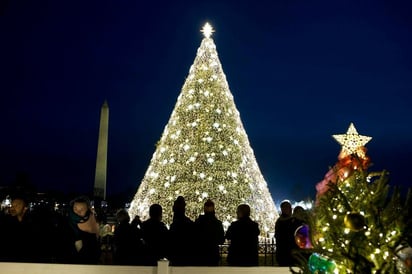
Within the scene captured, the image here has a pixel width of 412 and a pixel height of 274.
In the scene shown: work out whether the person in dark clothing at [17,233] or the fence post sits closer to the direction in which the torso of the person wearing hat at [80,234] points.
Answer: the fence post

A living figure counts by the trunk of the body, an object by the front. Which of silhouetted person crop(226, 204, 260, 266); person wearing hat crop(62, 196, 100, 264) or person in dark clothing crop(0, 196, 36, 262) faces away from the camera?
silhouetted person crop(226, 204, 260, 266)

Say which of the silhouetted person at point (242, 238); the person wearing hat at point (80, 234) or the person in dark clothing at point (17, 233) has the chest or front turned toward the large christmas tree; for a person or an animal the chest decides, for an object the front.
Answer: the silhouetted person at point (242, 238)

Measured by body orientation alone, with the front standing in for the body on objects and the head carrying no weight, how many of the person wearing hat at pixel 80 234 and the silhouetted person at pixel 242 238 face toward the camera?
1

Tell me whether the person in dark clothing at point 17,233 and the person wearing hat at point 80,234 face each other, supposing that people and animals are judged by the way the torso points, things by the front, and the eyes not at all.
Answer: no

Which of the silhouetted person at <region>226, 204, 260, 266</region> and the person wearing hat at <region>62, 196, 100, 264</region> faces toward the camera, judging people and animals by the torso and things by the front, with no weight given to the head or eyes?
the person wearing hat

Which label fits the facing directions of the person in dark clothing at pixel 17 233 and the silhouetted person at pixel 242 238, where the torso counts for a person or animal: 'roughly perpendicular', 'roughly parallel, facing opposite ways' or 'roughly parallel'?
roughly parallel, facing opposite ways

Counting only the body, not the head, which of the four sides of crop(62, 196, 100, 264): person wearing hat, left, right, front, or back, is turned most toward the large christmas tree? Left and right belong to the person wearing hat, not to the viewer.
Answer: back

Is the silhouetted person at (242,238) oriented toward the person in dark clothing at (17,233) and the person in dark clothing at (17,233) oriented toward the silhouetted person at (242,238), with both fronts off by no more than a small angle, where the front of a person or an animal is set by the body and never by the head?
no

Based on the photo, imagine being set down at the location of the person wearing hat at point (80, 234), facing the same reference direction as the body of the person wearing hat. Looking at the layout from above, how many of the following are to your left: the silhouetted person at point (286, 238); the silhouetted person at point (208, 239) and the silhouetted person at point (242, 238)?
3

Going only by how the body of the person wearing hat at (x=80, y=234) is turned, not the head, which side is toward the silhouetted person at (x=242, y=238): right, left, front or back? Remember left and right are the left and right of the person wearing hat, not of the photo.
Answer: left

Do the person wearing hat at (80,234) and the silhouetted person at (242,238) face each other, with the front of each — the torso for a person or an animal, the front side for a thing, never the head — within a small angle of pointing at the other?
no

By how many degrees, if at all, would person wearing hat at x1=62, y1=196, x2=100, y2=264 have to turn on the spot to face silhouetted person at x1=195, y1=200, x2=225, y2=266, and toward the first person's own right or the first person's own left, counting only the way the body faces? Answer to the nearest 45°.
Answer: approximately 90° to the first person's own left

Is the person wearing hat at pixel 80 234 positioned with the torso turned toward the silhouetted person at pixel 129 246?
no

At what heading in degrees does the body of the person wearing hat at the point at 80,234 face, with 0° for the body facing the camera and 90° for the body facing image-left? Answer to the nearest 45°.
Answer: approximately 0°

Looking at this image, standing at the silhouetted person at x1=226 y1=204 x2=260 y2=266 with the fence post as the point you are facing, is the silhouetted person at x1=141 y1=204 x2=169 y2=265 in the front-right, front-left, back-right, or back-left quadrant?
front-right

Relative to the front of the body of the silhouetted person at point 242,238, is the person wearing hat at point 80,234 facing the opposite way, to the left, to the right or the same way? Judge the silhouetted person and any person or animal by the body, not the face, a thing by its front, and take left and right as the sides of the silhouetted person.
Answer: the opposite way

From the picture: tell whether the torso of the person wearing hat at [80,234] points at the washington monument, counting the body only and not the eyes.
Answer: no

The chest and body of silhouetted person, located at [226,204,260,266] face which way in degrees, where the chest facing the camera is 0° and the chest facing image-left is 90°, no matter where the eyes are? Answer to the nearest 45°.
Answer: approximately 180°
